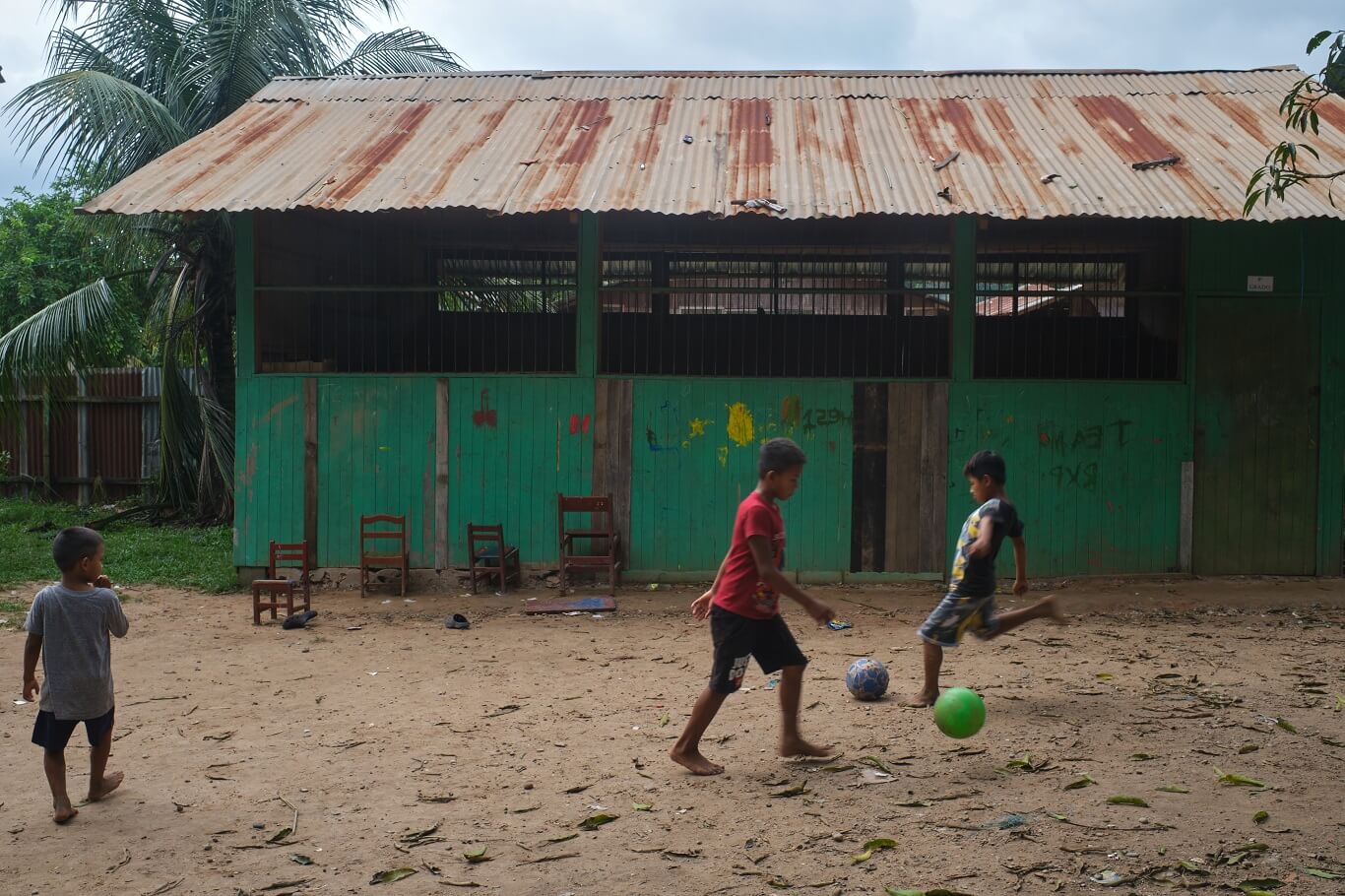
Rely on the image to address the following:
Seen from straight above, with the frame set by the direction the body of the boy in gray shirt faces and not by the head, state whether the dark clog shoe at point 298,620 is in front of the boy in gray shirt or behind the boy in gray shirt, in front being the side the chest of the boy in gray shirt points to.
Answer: in front

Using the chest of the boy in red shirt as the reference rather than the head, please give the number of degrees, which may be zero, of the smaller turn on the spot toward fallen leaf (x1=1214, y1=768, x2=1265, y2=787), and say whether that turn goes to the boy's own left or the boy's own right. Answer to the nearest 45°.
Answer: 0° — they already face it

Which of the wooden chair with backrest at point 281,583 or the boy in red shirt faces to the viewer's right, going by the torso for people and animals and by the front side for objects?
the boy in red shirt

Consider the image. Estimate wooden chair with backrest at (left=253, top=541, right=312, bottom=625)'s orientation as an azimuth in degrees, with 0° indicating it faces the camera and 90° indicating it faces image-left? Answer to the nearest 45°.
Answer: approximately 45°

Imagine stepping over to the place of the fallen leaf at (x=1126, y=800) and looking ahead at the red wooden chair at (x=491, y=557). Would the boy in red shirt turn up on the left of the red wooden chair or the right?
left

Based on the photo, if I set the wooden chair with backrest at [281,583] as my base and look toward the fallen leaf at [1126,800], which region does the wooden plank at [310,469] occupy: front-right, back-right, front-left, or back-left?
back-left

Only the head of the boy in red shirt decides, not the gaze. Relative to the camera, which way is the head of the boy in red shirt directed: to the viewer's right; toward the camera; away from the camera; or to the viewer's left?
to the viewer's right

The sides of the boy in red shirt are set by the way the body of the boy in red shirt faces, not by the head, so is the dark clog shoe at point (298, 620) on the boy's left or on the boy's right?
on the boy's left

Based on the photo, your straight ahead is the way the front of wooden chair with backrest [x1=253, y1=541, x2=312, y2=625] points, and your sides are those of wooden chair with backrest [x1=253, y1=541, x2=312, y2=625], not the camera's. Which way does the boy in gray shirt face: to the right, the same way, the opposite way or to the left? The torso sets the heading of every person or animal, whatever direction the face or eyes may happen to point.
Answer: the opposite way

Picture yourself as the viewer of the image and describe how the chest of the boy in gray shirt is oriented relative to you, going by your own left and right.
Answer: facing away from the viewer and to the right of the viewer

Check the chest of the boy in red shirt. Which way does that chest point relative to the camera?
to the viewer's right

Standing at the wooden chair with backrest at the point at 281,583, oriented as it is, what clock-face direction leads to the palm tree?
The palm tree is roughly at 4 o'clock from the wooden chair with backrest.

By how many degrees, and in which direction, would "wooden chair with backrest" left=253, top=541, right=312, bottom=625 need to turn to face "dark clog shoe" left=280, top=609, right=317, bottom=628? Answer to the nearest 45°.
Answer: approximately 45° to its left

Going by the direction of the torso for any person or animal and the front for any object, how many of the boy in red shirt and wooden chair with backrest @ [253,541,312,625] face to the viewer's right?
1

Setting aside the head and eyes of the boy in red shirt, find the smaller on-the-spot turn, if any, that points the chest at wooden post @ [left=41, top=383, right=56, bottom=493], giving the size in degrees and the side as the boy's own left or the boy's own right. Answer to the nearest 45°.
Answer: approximately 135° to the boy's own left
